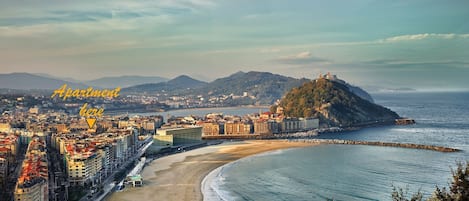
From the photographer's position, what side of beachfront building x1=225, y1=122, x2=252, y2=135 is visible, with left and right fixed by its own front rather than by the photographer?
front

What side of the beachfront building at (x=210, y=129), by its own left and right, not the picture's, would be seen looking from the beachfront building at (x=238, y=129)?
left

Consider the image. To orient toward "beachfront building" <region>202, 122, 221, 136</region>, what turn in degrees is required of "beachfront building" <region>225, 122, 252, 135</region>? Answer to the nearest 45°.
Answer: approximately 90° to its right

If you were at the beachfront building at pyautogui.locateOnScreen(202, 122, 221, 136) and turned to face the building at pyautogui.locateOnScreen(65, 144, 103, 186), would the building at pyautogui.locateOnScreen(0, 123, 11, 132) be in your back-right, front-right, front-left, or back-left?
front-right

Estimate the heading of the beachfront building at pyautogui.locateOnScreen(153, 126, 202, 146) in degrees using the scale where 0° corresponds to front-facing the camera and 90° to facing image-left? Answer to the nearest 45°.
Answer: approximately 315°

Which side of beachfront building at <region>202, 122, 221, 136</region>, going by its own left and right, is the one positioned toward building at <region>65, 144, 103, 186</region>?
front

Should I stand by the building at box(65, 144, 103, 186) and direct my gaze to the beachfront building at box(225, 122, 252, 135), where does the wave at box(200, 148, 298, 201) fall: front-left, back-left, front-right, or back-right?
front-right

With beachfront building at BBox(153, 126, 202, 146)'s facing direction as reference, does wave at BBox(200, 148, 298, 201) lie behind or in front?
in front

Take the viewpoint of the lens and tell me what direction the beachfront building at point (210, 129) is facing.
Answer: facing the viewer

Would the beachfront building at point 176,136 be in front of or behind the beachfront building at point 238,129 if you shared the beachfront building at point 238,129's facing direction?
in front

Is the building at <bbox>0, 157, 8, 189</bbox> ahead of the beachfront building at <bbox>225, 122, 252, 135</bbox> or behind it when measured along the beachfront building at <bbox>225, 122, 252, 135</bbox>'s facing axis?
ahead

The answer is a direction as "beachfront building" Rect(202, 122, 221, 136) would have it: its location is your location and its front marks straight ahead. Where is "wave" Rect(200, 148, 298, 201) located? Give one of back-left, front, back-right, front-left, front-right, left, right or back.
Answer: front

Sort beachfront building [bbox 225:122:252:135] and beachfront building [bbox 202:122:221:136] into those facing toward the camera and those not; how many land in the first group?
2

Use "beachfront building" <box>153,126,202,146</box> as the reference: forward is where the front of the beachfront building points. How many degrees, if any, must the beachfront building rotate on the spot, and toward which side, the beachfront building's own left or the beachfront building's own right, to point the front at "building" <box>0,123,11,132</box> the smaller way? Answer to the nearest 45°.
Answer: approximately 135° to the beachfront building's own right

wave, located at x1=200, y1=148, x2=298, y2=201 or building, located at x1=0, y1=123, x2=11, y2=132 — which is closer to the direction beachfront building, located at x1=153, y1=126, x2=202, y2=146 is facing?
the wave
